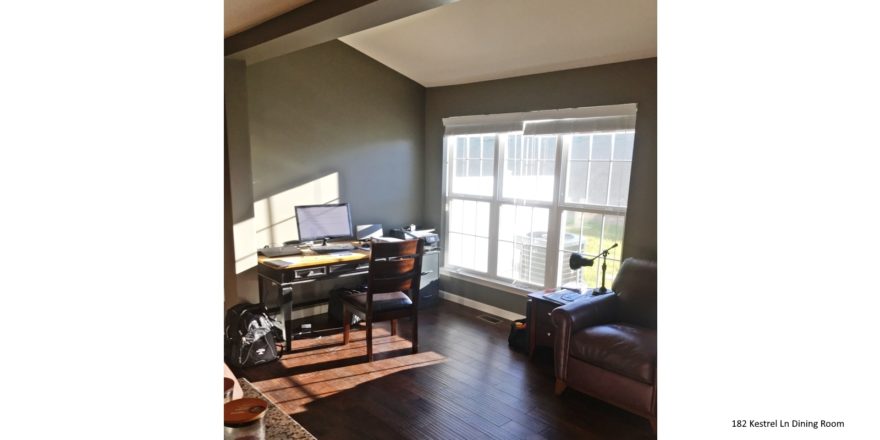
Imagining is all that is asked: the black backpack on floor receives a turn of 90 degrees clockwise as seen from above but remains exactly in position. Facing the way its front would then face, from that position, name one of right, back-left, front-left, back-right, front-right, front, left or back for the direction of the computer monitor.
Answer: back

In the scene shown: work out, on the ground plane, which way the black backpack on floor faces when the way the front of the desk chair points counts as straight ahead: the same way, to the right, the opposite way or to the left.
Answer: the opposite way

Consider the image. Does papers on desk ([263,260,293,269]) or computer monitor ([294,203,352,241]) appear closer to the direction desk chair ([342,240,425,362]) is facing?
the computer monitor

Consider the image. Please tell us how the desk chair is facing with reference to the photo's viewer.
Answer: facing away from the viewer and to the left of the viewer

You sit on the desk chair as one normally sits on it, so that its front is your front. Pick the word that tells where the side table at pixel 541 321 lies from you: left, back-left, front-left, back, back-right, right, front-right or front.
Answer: back-right

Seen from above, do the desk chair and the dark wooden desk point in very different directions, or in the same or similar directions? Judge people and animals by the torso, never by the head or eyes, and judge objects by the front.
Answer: very different directions

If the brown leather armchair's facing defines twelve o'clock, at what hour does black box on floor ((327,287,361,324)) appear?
The black box on floor is roughly at 2 o'clock from the brown leather armchair.

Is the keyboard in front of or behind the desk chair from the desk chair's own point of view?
in front

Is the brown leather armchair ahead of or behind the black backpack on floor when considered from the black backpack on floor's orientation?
ahead

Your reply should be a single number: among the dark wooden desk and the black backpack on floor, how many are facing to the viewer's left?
0

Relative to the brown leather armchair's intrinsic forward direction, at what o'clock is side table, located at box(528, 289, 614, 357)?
The side table is roughly at 3 o'clock from the brown leather armchair.

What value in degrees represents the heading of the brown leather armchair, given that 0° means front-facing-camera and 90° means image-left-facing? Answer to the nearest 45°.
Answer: approximately 45°

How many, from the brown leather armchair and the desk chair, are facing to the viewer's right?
0
